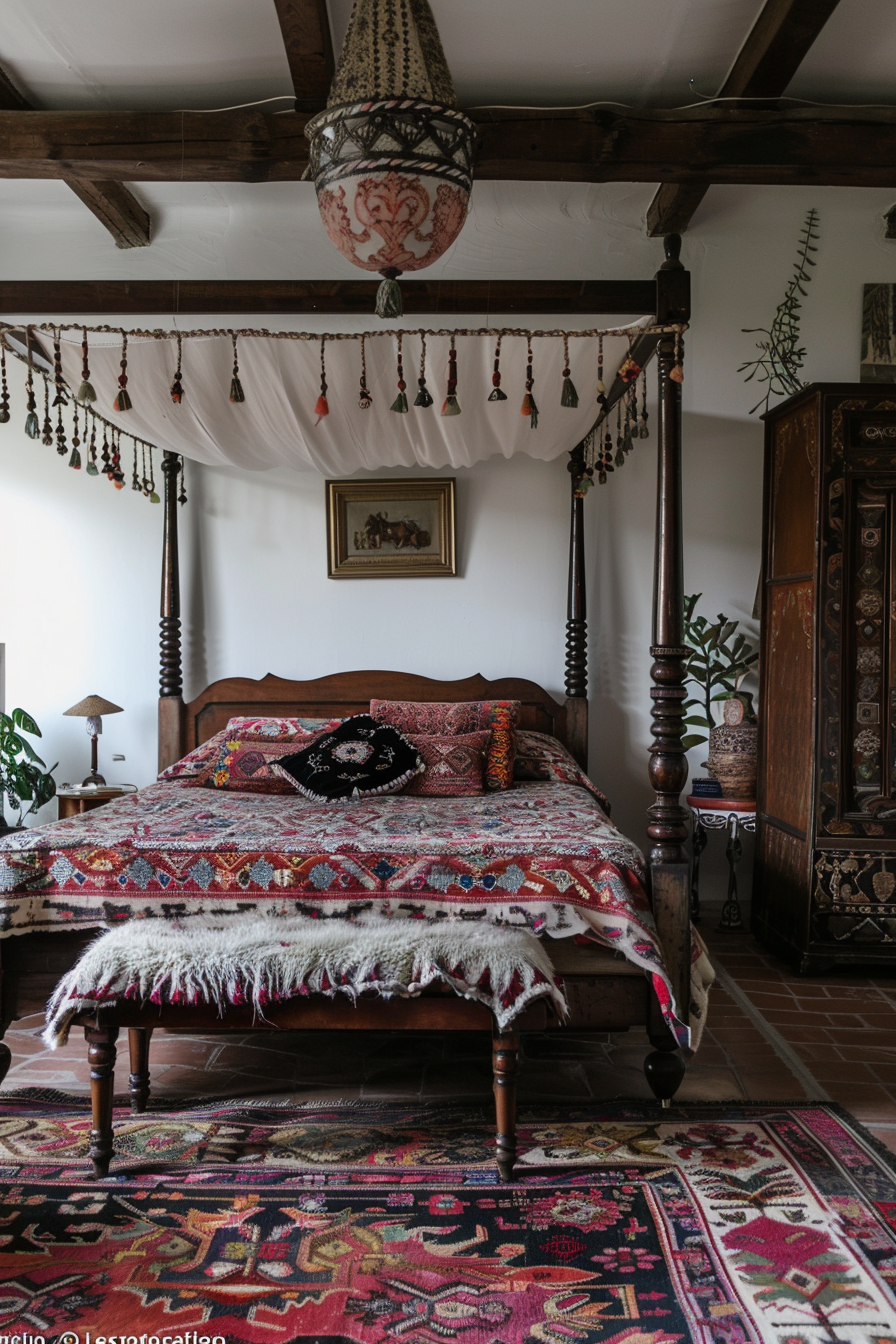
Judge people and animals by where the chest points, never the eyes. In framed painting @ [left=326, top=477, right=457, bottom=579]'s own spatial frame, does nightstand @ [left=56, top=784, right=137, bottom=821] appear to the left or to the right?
on its right

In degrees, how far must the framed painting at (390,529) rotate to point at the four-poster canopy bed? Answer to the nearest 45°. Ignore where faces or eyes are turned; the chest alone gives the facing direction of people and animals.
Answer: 0° — it already faces it

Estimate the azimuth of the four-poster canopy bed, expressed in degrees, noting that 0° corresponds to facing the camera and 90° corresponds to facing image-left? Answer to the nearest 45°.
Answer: approximately 0°

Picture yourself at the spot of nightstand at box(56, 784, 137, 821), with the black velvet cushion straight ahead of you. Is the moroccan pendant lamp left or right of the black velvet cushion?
right

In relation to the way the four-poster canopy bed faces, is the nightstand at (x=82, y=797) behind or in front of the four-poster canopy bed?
behind
